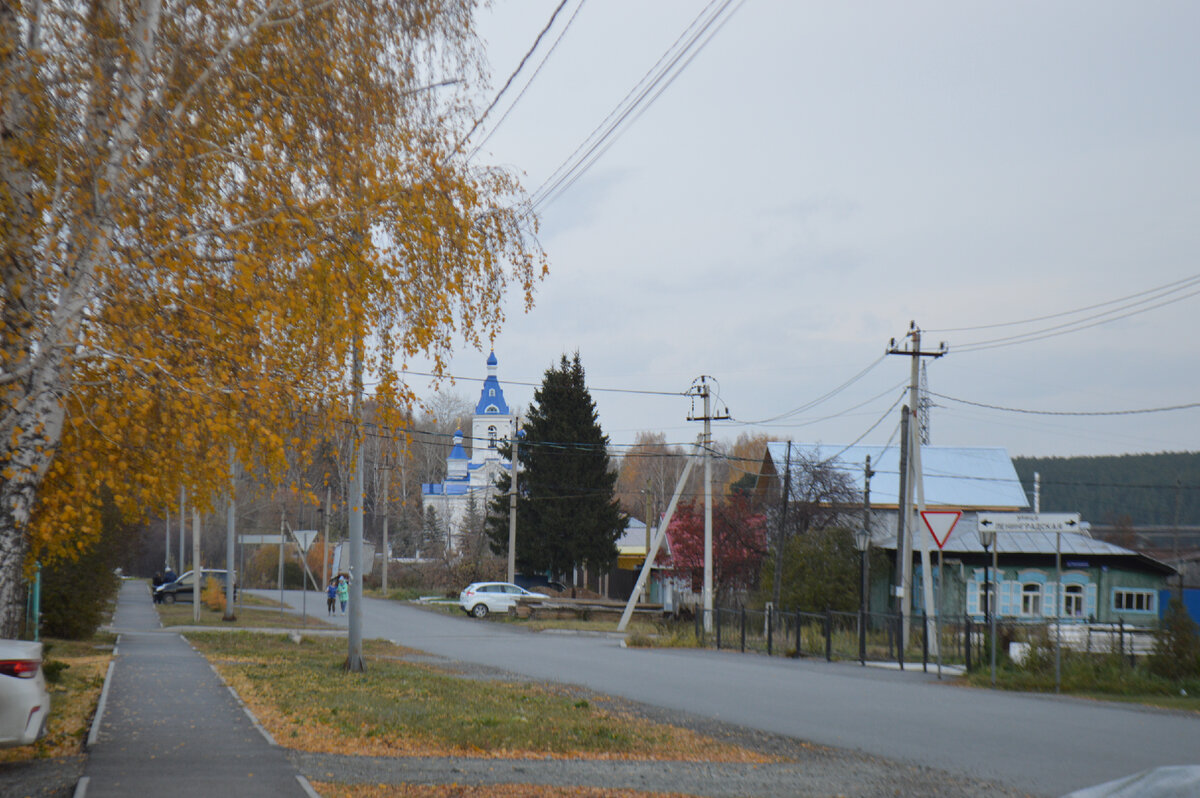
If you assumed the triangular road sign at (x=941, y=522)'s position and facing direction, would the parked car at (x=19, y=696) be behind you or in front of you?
in front

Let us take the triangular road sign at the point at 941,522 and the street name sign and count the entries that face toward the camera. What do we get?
2

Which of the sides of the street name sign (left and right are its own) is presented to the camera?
front

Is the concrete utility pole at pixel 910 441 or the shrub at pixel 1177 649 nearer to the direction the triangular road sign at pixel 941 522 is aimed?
the shrub

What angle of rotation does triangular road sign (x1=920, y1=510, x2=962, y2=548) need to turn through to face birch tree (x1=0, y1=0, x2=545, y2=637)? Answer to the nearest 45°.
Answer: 0° — it already faces it

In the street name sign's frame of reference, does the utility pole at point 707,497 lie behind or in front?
behind

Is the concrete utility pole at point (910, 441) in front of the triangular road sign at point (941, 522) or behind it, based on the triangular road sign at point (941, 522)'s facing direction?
behind
